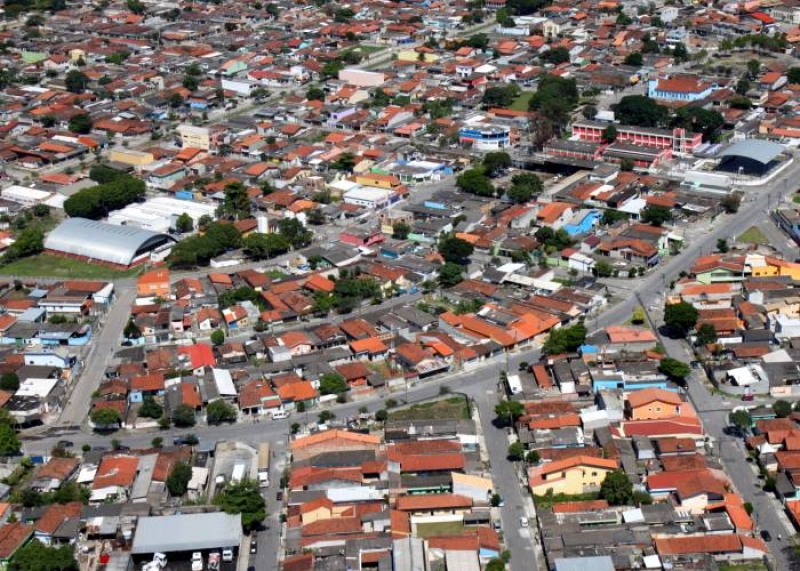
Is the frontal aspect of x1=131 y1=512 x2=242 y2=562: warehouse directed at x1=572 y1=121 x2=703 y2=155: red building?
no

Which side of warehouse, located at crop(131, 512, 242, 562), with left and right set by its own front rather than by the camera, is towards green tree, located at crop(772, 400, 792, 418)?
left

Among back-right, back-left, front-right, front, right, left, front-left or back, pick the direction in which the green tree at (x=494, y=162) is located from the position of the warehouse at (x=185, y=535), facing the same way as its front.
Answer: back-left

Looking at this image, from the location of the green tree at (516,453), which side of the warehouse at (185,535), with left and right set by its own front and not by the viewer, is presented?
left

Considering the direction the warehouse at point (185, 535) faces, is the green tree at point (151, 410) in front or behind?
behind

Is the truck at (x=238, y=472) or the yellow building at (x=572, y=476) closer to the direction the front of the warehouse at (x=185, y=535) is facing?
the yellow building

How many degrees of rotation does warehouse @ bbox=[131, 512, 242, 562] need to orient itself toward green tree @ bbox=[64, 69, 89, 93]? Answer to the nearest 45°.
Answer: approximately 180°

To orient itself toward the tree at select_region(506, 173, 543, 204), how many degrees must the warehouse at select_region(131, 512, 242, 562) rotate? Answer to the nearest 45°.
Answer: approximately 135° to its left

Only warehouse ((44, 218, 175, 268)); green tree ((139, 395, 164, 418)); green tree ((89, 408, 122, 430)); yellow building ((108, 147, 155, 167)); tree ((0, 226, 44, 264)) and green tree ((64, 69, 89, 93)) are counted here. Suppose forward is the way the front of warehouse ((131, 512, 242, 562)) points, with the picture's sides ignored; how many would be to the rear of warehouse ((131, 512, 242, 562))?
6

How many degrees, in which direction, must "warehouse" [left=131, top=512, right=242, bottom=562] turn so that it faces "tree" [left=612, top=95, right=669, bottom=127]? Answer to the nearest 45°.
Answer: approximately 135° to its left

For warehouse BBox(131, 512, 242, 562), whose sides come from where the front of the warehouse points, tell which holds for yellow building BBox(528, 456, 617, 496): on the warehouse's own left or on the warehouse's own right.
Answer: on the warehouse's own left

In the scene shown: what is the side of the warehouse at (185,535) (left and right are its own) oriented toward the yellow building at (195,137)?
back

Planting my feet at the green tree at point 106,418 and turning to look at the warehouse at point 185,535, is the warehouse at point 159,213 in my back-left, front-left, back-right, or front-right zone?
back-left

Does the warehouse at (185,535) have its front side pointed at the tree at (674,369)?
no

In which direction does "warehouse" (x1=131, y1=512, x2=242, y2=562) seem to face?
toward the camera

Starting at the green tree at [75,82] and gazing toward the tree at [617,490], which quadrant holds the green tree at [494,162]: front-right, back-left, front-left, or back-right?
front-left

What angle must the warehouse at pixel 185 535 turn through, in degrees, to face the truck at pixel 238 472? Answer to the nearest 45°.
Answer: approximately 135° to its left

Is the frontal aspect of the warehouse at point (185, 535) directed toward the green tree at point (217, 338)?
no

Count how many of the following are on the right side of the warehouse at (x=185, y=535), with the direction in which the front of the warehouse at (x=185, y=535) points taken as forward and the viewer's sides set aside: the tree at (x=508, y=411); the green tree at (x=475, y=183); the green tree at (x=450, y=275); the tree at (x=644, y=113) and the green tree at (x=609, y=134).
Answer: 0
